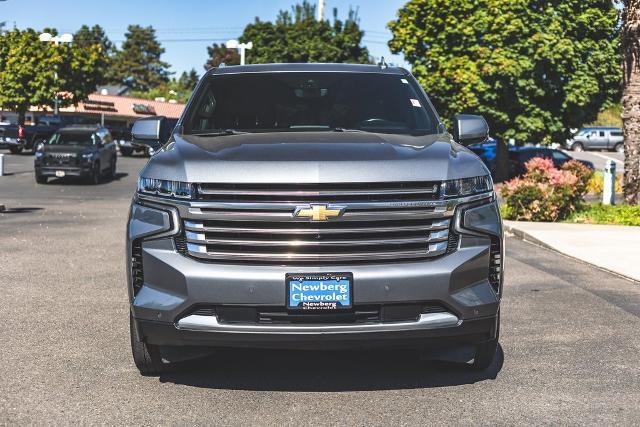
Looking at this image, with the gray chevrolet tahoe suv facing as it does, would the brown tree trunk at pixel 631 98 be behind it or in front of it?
behind

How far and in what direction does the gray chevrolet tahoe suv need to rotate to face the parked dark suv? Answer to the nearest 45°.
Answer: approximately 180°

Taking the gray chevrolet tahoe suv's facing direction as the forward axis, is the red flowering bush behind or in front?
behind

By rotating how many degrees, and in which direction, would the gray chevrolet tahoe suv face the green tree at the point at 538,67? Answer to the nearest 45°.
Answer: approximately 180°

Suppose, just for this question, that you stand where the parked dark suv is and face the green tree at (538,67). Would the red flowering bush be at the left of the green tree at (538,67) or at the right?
right

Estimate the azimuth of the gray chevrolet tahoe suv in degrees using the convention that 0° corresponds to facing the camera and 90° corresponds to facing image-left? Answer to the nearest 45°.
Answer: approximately 0°
